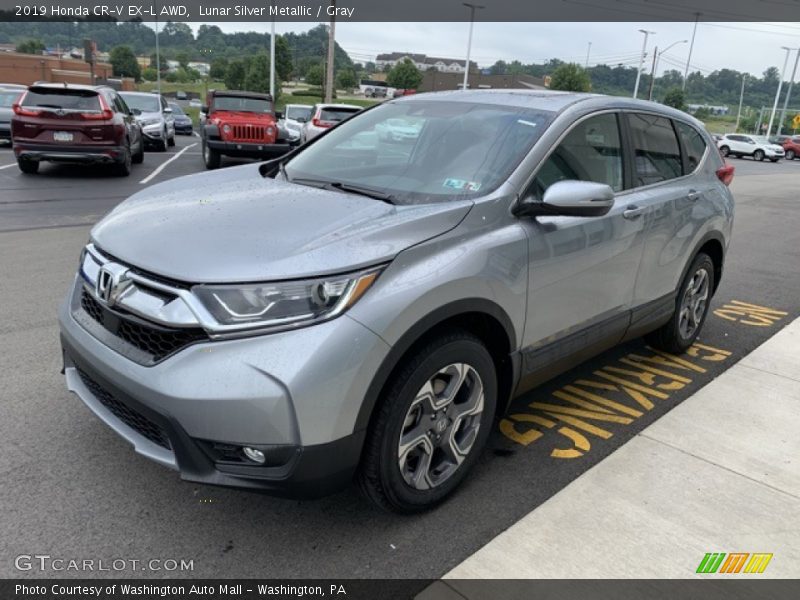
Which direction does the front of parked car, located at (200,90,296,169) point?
toward the camera

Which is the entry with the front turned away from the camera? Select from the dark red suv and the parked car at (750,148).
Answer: the dark red suv

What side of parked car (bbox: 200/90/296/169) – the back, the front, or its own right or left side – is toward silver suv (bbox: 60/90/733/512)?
front

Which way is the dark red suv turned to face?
away from the camera

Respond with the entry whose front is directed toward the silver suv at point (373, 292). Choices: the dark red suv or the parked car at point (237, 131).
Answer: the parked car

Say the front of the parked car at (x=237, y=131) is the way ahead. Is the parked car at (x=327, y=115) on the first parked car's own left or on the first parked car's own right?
on the first parked car's own left

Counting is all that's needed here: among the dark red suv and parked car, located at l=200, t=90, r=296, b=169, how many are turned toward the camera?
1

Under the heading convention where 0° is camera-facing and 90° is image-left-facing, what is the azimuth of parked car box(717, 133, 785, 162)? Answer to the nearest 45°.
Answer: approximately 315°
